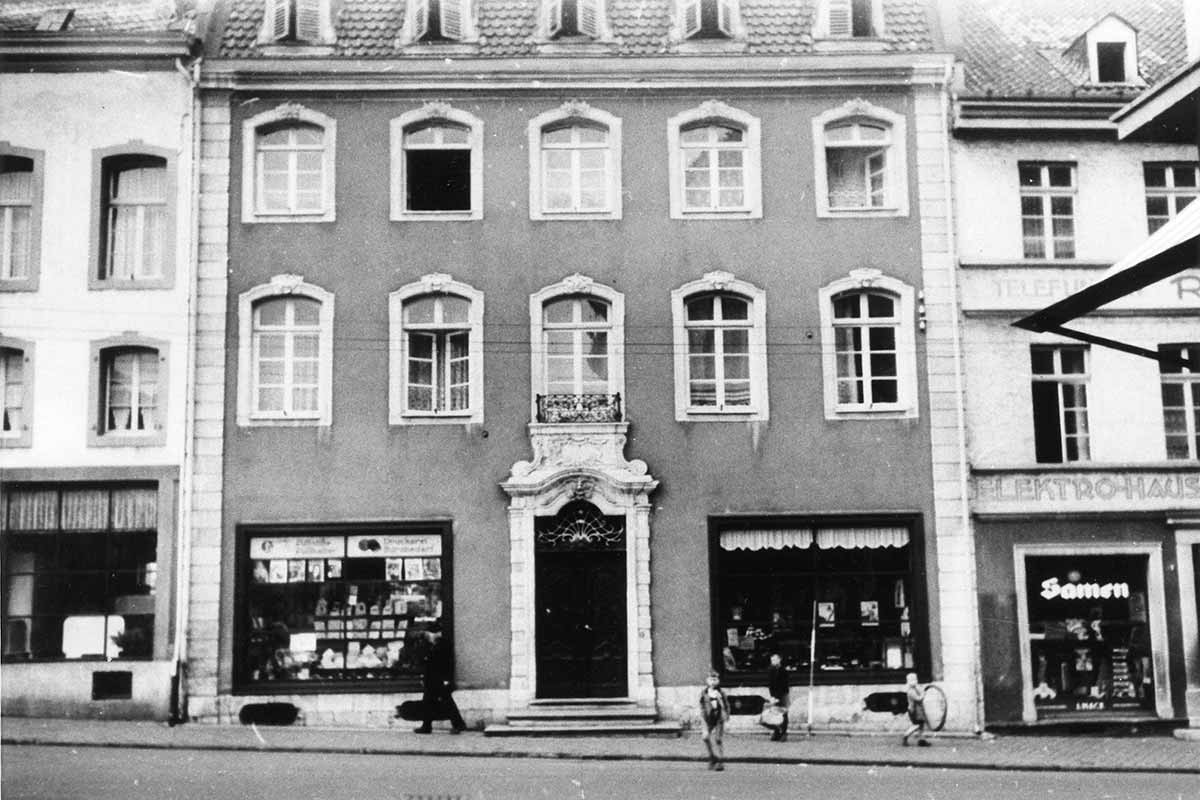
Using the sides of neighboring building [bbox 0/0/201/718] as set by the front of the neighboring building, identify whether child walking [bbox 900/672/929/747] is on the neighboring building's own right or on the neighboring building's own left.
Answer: on the neighboring building's own left

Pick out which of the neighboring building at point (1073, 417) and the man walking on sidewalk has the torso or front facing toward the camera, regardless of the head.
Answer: the neighboring building

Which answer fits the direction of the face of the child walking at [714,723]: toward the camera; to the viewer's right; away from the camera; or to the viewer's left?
toward the camera

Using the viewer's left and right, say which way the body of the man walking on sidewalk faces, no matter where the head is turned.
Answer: facing to the left of the viewer

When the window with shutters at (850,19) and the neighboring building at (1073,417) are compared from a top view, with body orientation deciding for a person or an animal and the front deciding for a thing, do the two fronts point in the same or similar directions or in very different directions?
same or similar directions

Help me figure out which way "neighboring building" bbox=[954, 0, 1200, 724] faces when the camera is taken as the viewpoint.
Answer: facing the viewer

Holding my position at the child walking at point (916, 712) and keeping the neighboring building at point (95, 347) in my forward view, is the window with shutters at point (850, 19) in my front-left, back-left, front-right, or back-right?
front-right

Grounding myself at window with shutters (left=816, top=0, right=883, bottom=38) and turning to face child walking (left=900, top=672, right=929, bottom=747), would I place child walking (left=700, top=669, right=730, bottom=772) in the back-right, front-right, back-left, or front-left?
front-right

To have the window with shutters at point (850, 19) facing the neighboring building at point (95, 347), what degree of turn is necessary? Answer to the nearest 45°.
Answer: approximately 90° to its right

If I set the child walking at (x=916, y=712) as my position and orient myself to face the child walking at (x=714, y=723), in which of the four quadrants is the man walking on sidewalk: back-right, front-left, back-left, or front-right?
front-right

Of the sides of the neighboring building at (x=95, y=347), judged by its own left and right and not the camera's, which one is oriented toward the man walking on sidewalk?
left
